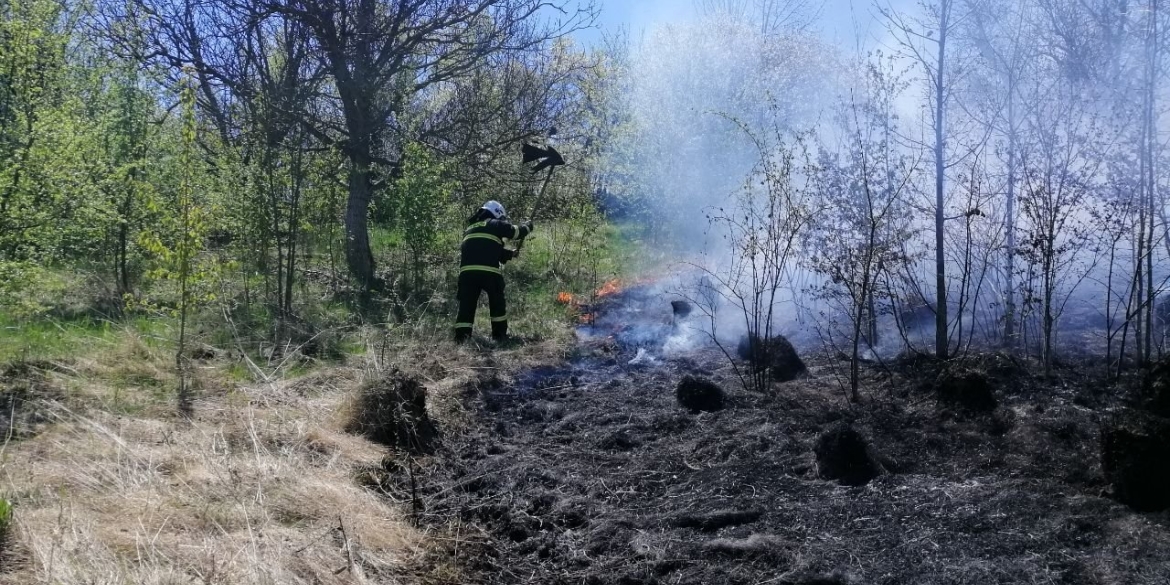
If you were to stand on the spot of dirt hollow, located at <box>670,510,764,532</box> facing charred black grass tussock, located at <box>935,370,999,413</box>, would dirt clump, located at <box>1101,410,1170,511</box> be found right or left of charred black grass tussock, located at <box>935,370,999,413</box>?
right

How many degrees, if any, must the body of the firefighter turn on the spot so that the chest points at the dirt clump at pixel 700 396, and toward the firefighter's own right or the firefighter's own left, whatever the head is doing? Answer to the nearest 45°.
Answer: approximately 90° to the firefighter's own right

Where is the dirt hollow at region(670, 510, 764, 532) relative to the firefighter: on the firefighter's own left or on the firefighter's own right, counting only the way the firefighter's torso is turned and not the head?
on the firefighter's own right

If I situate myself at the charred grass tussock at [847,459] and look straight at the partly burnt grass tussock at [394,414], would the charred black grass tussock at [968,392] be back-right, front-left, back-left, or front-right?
back-right

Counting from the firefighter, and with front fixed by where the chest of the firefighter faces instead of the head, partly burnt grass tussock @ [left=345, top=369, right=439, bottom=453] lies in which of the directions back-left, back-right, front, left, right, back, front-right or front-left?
back-right

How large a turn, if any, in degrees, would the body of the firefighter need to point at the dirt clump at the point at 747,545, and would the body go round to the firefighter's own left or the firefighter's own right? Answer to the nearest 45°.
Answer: approximately 135° to the firefighter's own right

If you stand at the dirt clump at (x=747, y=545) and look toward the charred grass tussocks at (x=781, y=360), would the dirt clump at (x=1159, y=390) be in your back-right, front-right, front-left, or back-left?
front-right

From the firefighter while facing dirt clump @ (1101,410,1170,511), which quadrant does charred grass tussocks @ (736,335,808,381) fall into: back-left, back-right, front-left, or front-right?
front-left

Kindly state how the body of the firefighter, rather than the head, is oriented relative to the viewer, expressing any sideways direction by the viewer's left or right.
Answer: facing away from the viewer and to the right of the viewer

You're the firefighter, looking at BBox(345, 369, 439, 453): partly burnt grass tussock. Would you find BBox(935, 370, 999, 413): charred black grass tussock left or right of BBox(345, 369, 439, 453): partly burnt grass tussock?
left

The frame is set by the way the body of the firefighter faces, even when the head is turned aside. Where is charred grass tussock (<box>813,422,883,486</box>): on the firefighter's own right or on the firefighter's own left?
on the firefighter's own right

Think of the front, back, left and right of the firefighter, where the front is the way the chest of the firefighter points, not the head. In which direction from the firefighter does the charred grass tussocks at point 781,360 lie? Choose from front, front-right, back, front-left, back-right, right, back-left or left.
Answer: right

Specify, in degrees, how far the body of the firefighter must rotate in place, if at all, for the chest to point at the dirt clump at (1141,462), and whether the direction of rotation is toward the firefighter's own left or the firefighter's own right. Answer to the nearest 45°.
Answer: approximately 90° to the firefighter's own right
